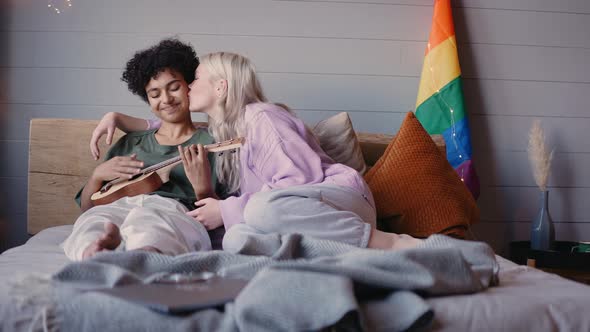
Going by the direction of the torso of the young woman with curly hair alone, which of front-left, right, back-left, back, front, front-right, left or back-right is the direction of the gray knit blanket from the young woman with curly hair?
front

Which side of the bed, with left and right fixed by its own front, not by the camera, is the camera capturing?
front

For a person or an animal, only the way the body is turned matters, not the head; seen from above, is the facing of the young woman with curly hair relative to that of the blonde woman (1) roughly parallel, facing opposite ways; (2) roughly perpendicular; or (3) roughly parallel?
roughly perpendicular

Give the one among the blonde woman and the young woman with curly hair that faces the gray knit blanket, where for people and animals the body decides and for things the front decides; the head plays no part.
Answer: the young woman with curly hair

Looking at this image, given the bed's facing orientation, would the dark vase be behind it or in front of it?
behind

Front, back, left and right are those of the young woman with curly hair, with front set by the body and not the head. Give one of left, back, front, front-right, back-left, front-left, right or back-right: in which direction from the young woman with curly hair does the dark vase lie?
left

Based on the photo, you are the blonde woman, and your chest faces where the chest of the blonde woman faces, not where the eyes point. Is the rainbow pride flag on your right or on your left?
on your right

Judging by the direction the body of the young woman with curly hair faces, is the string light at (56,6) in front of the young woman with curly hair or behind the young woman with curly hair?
behind

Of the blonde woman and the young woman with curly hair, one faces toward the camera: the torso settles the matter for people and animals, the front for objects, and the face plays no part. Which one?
the young woman with curly hair

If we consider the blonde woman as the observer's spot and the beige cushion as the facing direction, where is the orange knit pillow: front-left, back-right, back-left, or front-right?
front-right

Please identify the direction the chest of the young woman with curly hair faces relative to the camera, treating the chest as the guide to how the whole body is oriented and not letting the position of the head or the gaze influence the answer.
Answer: toward the camera

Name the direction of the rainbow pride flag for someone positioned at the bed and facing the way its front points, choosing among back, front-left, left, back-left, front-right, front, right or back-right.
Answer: back

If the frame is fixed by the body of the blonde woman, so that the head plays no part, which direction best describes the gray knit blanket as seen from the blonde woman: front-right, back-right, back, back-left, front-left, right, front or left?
left

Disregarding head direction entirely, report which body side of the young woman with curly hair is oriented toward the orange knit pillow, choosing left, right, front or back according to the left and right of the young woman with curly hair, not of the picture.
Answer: left

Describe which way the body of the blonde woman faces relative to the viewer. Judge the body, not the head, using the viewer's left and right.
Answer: facing to the left of the viewer

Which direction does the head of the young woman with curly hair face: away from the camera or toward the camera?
toward the camera
